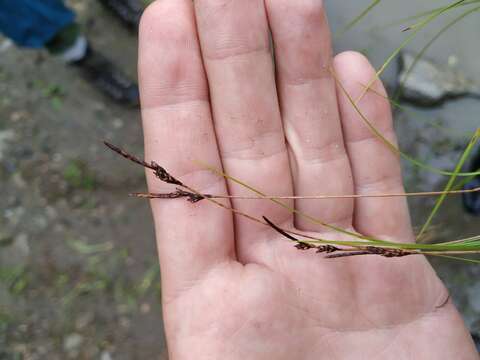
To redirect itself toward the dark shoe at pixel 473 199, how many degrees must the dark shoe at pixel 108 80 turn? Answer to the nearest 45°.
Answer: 0° — it already faces it

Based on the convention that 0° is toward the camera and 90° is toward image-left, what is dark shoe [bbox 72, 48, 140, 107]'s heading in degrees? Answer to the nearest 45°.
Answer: approximately 315°

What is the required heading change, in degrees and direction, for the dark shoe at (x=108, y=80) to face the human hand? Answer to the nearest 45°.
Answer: approximately 45° to its right

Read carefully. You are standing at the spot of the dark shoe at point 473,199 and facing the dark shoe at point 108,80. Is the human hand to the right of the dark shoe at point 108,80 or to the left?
left
